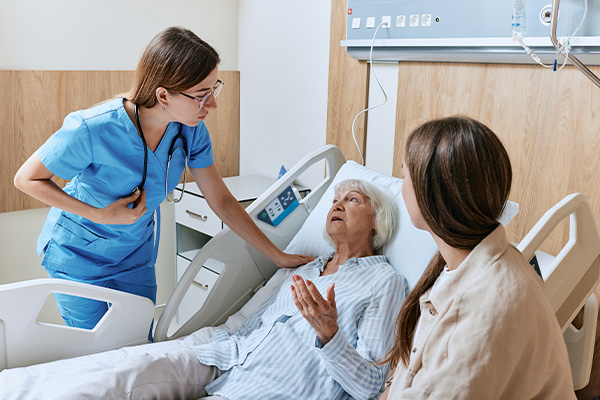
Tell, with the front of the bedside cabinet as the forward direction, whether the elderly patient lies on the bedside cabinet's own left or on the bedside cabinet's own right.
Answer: on the bedside cabinet's own left

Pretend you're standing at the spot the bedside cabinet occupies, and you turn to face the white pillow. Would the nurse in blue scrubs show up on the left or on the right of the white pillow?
right

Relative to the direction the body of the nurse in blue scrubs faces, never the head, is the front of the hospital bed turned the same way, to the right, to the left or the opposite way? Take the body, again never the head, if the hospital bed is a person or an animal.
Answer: to the right

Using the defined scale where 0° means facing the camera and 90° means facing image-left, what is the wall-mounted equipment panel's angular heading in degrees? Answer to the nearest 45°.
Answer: approximately 0°

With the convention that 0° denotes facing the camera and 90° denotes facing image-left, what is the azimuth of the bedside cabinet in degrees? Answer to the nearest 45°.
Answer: approximately 45°

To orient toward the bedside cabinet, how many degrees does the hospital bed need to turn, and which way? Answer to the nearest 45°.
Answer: approximately 135° to its right

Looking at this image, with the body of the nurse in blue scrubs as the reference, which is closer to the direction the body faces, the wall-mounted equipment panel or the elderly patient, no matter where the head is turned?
the elderly patient

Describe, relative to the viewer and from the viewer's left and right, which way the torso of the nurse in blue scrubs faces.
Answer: facing the viewer and to the right of the viewer
